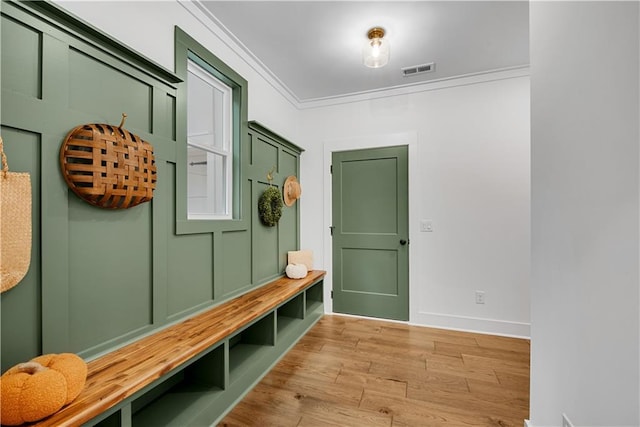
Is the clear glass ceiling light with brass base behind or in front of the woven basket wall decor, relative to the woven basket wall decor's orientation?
in front

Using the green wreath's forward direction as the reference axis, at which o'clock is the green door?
The green door is roughly at 10 o'clock from the green wreath.

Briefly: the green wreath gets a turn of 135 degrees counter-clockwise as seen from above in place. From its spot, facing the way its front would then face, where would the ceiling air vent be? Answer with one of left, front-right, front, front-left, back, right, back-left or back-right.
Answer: right

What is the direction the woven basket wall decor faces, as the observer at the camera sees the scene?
facing the viewer and to the right of the viewer

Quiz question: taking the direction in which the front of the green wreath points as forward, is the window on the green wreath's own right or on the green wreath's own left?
on the green wreath's own right

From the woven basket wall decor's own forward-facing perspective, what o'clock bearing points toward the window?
The window is roughly at 9 o'clock from the woven basket wall decor.

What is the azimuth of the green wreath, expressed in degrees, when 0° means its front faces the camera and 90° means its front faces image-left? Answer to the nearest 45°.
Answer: approximately 315°

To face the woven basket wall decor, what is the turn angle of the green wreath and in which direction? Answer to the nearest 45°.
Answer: approximately 90° to its right

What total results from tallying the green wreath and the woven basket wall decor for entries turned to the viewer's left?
0

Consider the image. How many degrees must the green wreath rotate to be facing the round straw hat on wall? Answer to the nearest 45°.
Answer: approximately 90° to its left

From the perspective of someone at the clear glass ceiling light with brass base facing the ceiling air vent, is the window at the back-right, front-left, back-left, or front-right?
back-left

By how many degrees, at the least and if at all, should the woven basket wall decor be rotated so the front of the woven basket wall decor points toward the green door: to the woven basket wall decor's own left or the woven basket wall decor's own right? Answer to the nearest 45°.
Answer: approximately 45° to the woven basket wall decor's own left

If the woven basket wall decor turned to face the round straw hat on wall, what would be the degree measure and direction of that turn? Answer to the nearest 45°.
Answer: approximately 90° to its left
